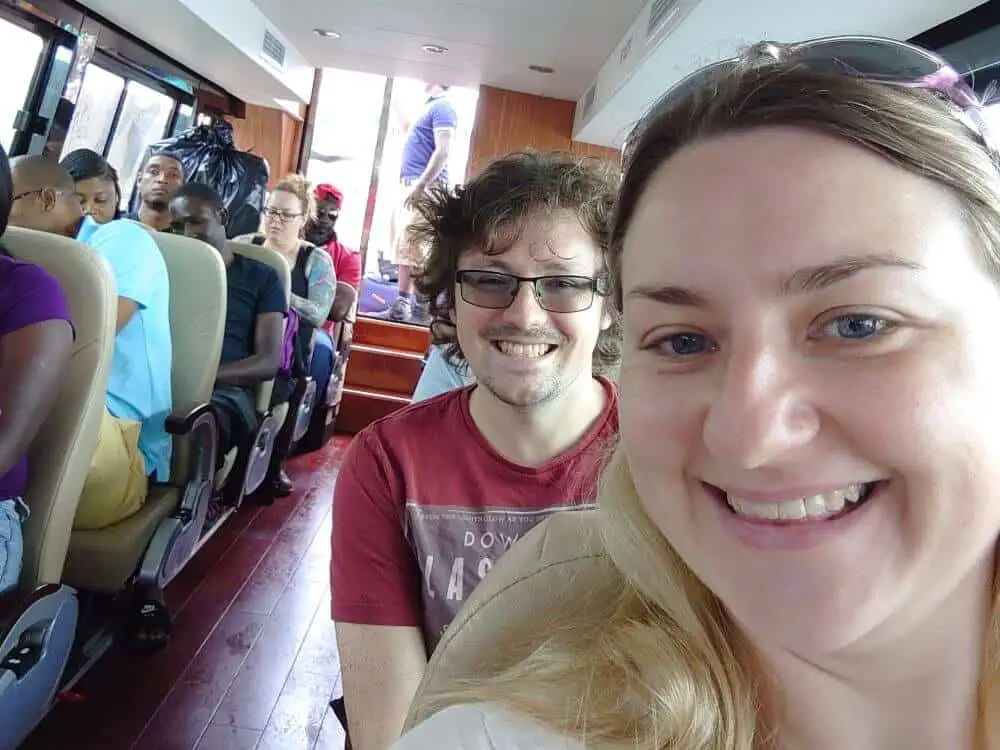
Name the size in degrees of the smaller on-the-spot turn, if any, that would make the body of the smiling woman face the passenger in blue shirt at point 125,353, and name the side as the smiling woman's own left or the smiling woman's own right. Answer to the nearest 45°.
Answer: approximately 135° to the smiling woman's own right

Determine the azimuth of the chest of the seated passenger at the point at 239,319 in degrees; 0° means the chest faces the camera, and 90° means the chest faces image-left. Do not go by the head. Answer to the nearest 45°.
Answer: approximately 45°

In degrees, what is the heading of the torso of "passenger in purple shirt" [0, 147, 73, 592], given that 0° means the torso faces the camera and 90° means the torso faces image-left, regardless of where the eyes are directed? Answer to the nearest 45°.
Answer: approximately 45°

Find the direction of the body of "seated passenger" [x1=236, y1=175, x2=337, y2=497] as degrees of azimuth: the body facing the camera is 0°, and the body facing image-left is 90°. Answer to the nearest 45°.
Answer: approximately 45°

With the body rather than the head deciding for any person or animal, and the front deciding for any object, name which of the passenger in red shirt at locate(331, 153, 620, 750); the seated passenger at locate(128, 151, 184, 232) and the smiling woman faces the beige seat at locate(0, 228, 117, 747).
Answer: the seated passenger

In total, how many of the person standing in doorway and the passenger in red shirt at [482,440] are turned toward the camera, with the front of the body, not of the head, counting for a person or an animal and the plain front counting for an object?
1

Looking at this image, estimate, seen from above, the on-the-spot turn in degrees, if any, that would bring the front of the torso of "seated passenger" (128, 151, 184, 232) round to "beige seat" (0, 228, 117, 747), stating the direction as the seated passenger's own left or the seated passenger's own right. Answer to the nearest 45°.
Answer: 0° — they already face it

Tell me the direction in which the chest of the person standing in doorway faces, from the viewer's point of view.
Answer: to the viewer's left

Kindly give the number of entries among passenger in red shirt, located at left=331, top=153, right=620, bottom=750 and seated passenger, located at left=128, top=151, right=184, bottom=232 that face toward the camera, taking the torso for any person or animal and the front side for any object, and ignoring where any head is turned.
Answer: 2

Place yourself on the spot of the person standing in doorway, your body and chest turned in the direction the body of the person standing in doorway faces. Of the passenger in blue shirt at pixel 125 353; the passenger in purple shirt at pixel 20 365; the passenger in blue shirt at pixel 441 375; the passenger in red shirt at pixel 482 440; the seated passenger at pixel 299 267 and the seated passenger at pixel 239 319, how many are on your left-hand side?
6

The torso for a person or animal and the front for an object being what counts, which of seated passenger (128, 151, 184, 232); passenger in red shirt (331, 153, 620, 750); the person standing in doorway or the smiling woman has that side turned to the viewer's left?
the person standing in doorway

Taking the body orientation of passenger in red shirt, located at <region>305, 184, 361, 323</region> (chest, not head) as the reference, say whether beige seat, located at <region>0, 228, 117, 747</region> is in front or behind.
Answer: in front

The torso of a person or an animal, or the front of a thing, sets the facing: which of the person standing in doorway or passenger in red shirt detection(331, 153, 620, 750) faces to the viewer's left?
the person standing in doorway

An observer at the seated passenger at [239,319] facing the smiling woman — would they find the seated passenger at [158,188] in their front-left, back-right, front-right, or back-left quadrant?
back-right

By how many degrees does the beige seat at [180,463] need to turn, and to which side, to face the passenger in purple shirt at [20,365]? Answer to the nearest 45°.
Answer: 0° — it already faces them
